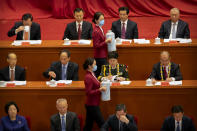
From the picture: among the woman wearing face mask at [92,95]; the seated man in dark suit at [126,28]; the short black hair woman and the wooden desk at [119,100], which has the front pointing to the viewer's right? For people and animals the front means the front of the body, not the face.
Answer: the woman wearing face mask

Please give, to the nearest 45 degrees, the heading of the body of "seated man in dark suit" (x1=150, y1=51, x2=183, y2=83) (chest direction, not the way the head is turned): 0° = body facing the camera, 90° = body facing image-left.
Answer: approximately 0°

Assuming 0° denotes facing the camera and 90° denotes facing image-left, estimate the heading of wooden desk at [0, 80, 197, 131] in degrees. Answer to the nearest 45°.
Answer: approximately 0°
